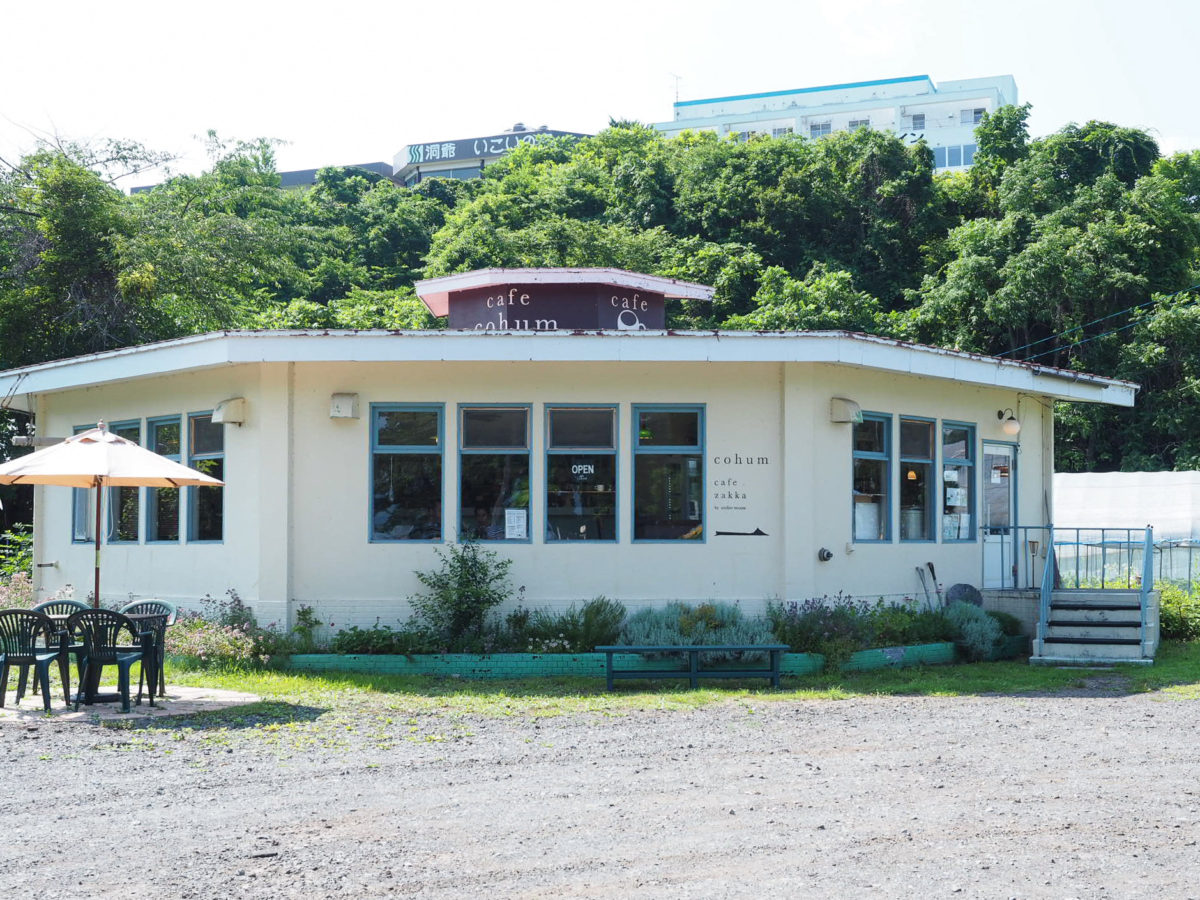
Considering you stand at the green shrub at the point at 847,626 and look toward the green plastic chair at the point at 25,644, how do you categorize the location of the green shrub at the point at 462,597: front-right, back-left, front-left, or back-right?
front-right

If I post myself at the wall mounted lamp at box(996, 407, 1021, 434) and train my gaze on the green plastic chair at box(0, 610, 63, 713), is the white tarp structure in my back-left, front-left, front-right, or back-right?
back-right

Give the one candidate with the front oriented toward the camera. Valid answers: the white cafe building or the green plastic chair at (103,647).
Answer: the white cafe building

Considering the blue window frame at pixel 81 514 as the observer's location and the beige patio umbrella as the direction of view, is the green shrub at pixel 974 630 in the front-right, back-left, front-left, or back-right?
front-left

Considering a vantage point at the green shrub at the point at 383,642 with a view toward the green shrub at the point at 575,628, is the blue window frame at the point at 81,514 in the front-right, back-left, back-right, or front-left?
back-left

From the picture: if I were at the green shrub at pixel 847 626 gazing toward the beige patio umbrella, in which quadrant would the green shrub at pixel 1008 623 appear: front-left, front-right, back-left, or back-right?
back-right

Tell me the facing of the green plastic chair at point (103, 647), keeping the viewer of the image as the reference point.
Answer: facing away from the viewer and to the right of the viewer

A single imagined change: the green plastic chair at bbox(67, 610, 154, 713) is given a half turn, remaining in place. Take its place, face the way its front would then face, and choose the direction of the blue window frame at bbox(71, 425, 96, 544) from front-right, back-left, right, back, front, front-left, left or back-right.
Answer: back-right

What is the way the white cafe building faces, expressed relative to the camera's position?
facing the viewer

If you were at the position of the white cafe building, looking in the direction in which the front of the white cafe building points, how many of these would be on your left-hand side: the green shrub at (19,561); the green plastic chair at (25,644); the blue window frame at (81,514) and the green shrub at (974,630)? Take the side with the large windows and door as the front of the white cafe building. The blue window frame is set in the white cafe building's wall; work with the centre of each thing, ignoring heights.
1

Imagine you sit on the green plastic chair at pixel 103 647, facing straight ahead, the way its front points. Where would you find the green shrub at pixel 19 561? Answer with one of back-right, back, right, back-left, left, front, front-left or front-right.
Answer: front-left

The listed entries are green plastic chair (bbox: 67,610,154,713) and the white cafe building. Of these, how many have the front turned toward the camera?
1
